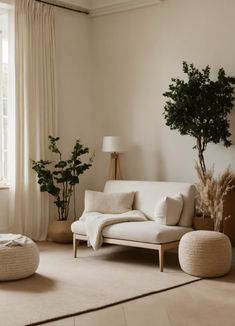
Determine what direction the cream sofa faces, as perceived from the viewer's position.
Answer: facing the viewer and to the left of the viewer

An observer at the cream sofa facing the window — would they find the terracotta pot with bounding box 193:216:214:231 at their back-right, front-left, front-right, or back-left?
back-right

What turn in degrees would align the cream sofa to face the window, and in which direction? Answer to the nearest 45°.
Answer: approximately 90° to its right

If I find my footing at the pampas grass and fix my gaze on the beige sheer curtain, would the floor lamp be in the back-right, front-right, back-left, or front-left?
front-right

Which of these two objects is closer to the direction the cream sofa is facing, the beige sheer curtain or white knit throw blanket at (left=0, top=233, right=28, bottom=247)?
the white knit throw blanket

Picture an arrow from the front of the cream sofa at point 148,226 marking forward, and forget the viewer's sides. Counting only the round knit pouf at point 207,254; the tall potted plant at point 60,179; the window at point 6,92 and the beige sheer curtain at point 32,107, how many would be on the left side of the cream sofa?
1

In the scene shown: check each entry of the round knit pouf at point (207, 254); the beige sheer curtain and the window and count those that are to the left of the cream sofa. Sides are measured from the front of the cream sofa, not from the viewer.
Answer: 1

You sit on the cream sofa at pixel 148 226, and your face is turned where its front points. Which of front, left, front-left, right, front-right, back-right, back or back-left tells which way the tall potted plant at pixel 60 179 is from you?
right

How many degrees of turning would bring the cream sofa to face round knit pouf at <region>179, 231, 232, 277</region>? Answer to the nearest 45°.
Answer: approximately 90° to its left

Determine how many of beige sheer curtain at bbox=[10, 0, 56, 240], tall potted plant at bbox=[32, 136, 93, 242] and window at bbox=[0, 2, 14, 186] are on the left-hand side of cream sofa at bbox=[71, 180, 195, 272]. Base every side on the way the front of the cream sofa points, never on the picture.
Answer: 0

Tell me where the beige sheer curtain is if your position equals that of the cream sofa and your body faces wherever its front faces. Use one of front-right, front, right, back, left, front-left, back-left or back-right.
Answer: right

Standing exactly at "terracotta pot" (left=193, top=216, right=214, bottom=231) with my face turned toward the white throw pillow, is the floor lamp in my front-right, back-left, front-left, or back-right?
front-right

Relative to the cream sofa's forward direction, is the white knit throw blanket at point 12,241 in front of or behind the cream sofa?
in front

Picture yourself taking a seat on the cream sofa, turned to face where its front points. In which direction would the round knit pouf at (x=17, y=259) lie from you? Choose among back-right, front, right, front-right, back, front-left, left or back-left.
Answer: front
